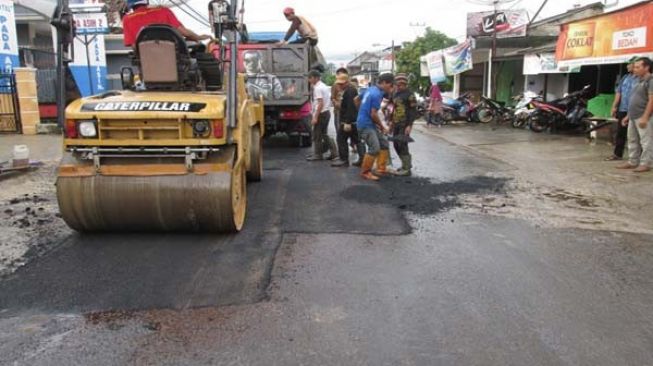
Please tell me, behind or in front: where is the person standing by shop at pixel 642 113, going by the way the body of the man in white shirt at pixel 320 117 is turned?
behind

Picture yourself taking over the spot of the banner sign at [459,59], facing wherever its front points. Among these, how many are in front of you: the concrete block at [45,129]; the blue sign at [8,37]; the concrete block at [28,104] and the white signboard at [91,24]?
4

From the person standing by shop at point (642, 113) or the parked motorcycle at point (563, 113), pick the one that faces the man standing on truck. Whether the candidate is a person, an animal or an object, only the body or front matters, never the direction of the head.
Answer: the person standing by shop

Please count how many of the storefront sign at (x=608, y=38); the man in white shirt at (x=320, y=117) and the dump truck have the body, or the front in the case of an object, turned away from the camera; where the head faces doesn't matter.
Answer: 1

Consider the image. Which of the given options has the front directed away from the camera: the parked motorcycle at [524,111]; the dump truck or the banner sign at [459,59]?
the dump truck

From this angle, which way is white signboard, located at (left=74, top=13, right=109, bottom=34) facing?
toward the camera

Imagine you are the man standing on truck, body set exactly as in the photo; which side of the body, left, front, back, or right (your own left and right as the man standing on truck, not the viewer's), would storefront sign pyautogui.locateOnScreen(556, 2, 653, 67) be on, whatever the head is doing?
back

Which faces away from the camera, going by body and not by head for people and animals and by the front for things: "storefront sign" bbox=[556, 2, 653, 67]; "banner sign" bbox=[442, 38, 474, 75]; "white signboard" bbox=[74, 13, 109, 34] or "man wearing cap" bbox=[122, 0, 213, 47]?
the man wearing cap

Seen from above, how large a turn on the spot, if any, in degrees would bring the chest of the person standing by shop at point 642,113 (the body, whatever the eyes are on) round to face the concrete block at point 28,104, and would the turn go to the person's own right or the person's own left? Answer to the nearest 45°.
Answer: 0° — they already face it

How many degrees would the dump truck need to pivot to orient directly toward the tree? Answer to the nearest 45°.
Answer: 0° — it already faces it

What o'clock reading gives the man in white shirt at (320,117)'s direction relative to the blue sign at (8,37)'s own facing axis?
The man in white shirt is roughly at 11 o'clock from the blue sign.

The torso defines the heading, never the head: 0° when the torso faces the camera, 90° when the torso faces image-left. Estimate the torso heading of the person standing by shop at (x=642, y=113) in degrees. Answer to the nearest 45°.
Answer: approximately 90°

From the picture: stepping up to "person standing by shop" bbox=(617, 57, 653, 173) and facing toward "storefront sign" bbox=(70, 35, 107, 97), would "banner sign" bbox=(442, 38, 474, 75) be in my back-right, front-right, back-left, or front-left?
front-right

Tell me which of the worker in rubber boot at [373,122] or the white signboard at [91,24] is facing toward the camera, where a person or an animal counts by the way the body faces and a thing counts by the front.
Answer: the white signboard
